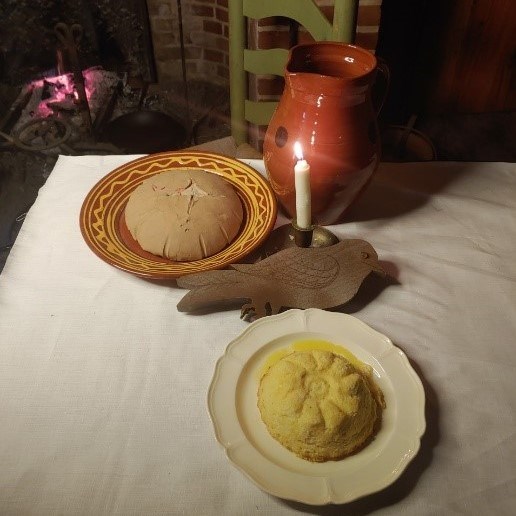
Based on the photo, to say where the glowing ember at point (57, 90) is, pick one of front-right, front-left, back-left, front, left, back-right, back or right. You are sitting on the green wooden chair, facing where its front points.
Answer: back-right

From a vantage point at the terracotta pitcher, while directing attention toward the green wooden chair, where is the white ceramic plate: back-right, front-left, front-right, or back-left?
back-left

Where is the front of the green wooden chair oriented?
toward the camera

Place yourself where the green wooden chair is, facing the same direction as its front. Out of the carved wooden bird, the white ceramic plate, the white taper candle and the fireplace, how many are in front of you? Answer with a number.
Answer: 3

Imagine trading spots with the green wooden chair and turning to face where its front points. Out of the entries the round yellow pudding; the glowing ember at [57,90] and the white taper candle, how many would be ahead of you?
2

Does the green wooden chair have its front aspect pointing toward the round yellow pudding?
yes

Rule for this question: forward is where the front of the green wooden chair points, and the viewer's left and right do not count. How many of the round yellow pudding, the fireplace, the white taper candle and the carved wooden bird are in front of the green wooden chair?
3

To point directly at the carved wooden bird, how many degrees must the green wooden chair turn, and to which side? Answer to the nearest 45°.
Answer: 0° — it already faces it

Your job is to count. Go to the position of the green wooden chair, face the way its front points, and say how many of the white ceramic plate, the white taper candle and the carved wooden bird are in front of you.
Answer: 3

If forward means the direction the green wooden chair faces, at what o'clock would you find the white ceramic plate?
The white ceramic plate is roughly at 12 o'clock from the green wooden chair.

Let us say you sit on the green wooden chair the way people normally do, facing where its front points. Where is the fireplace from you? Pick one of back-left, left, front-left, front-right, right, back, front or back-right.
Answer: back-right
